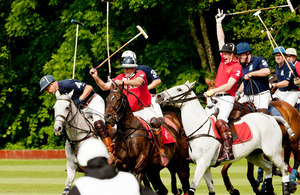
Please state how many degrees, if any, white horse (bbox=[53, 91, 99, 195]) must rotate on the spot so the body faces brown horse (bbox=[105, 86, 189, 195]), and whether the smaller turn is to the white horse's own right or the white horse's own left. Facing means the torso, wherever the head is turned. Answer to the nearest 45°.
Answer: approximately 90° to the white horse's own left

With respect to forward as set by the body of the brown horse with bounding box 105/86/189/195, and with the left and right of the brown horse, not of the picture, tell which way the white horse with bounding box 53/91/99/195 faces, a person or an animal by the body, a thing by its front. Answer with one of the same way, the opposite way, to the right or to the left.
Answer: the same way

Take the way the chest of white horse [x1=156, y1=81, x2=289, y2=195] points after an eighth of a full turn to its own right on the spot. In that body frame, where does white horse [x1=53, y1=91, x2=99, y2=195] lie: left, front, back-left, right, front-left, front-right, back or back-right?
front-left

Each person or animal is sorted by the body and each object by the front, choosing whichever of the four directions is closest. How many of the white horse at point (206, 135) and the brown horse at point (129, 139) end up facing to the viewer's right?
0

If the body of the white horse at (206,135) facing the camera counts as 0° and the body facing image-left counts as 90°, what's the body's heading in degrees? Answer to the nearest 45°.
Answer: approximately 90°

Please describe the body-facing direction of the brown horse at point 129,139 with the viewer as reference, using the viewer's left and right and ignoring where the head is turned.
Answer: facing the viewer and to the left of the viewer
